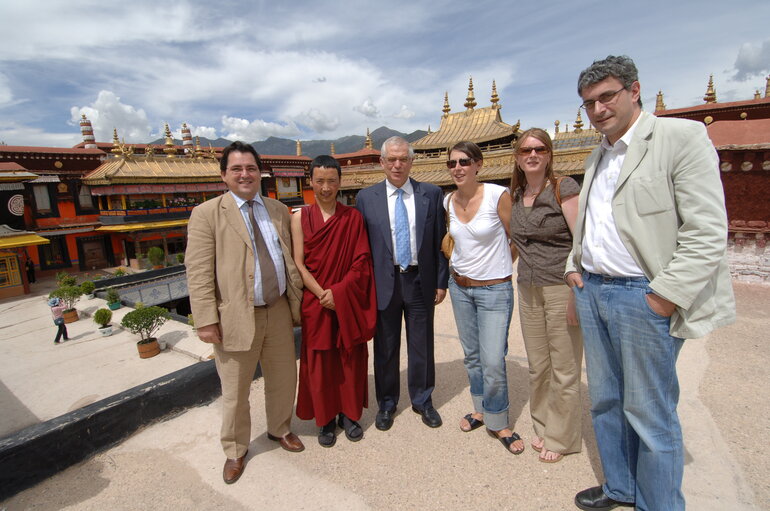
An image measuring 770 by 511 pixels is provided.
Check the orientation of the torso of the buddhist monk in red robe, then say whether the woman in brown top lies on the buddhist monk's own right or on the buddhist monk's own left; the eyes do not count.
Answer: on the buddhist monk's own left

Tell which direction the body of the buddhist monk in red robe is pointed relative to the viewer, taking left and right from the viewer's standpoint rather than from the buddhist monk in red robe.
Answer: facing the viewer

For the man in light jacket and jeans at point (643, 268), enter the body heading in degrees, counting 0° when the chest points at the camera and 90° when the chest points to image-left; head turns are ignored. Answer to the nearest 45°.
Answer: approximately 45°

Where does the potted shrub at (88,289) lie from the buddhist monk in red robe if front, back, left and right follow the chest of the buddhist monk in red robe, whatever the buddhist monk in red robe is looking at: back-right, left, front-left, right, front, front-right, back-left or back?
back-right

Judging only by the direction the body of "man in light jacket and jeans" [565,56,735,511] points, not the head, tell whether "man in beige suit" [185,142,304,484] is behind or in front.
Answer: in front

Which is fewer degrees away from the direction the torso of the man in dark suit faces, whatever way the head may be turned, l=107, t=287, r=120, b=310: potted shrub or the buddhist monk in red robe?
the buddhist monk in red robe

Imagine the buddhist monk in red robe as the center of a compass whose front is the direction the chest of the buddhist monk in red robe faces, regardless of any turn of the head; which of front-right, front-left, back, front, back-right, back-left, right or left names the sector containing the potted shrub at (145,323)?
back-right

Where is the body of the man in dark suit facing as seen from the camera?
toward the camera

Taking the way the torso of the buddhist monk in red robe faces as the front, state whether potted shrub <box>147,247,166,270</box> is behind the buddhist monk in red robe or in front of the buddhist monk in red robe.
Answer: behind

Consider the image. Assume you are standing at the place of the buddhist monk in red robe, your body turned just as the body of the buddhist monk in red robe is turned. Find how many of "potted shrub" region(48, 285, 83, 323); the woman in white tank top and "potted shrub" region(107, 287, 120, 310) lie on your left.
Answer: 1
